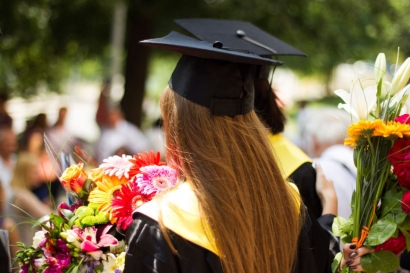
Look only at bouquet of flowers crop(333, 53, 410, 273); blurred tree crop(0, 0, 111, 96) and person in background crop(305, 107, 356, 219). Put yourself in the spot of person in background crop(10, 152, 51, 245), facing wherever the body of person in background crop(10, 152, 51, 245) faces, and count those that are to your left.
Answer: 1

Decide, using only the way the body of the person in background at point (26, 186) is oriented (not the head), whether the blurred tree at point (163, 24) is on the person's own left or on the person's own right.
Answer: on the person's own left

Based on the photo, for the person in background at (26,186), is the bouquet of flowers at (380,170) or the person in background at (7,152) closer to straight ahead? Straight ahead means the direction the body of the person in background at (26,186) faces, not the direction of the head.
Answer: the bouquet of flowers
